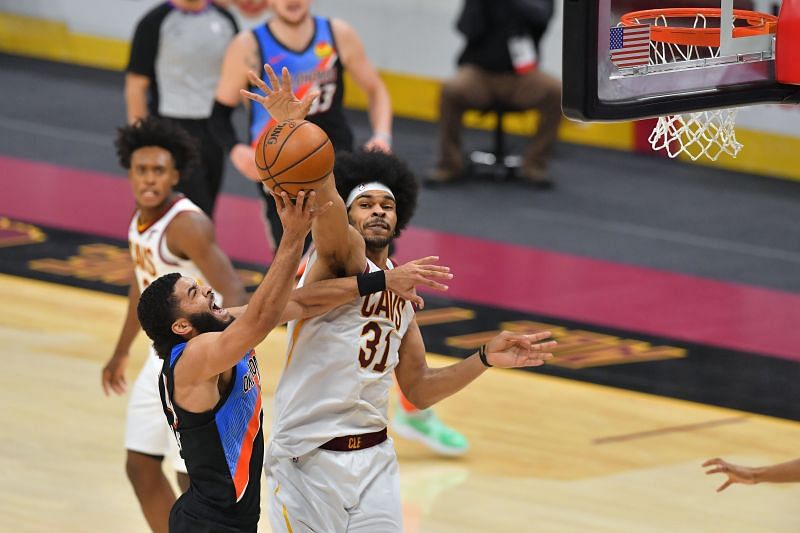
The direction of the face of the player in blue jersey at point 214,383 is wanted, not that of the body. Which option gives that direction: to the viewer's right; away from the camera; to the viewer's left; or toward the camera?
to the viewer's right

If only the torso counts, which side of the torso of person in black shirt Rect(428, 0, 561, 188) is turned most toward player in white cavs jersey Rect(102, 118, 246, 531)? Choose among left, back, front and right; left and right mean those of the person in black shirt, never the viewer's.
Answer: front

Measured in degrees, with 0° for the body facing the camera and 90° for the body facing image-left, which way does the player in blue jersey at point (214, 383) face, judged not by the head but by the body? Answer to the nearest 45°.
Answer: approximately 270°

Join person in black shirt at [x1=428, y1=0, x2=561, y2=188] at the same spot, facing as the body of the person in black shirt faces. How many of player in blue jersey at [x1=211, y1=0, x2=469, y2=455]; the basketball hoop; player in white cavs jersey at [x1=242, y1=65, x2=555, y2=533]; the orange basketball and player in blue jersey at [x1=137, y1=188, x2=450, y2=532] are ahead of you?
5

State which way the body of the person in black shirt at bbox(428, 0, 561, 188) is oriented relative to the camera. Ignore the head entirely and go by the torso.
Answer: toward the camera

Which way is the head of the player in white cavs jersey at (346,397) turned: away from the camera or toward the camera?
toward the camera

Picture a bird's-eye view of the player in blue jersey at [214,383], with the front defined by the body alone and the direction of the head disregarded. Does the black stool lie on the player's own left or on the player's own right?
on the player's own left

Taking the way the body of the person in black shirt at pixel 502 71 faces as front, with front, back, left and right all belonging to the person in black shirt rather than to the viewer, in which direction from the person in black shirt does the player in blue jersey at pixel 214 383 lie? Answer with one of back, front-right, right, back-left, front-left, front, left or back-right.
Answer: front
